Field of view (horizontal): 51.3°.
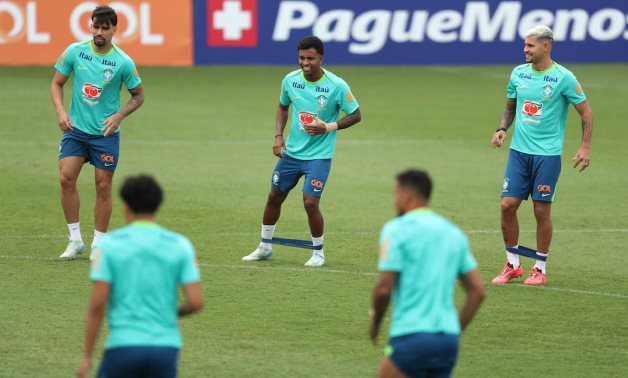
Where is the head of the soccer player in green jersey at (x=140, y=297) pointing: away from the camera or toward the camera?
away from the camera

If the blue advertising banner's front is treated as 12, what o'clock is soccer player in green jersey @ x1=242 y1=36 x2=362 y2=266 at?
The soccer player in green jersey is roughly at 12 o'clock from the blue advertising banner.

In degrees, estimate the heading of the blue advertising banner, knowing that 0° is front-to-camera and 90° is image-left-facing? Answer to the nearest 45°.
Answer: approximately 0°

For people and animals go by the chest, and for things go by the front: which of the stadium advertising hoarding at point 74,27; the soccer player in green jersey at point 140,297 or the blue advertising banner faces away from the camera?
the soccer player in green jersey

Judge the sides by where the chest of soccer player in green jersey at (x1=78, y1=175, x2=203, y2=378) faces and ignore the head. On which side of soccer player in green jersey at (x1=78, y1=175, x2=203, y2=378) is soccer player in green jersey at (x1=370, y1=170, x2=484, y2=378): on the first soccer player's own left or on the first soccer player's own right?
on the first soccer player's own right

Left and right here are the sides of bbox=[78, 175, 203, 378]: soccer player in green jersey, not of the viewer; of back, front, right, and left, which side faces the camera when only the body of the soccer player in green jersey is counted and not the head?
back

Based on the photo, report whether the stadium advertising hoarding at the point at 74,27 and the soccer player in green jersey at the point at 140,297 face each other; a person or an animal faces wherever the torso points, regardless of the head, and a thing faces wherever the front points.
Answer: yes

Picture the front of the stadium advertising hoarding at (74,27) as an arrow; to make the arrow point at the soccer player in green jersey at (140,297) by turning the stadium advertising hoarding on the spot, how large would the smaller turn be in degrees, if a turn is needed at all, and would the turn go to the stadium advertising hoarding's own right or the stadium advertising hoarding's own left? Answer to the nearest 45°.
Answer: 0° — it already faces them

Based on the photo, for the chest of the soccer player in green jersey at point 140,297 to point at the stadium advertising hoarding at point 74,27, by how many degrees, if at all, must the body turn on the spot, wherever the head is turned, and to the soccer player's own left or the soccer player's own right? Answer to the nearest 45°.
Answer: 0° — they already face it
